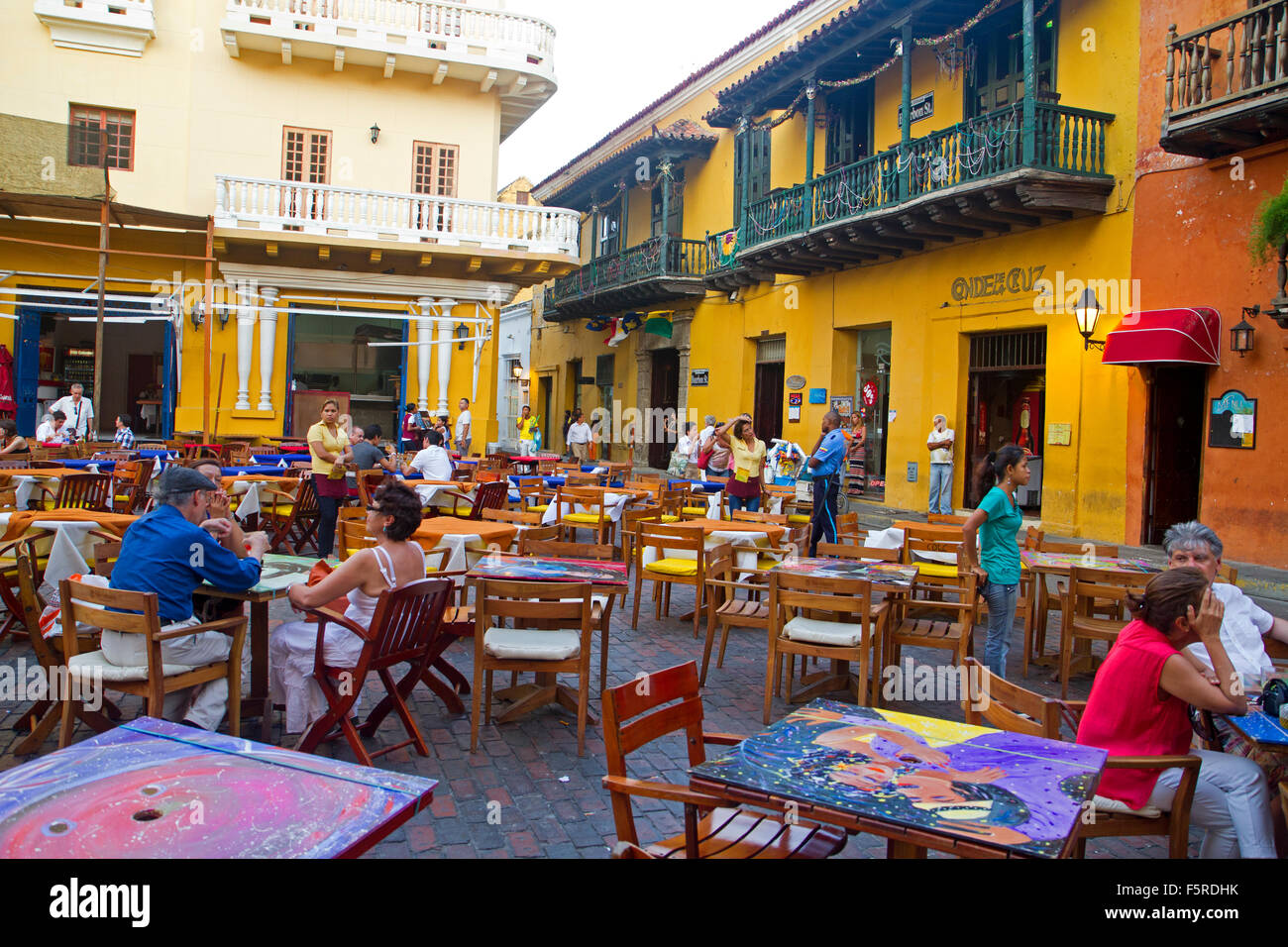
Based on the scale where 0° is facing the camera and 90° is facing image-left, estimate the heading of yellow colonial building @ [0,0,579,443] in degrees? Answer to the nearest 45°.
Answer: approximately 0°

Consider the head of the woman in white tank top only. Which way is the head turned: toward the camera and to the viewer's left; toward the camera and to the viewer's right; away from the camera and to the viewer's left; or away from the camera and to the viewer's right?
away from the camera and to the viewer's left

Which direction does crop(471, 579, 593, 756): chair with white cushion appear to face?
away from the camera

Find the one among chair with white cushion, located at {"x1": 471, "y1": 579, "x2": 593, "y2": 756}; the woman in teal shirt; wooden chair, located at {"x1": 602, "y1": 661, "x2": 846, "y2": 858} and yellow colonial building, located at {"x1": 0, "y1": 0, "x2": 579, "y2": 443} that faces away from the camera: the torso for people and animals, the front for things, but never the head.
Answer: the chair with white cushion

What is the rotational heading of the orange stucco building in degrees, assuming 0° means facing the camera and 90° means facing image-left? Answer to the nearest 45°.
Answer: approximately 45°

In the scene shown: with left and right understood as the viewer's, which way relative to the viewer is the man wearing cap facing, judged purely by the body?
facing away from the viewer and to the right of the viewer

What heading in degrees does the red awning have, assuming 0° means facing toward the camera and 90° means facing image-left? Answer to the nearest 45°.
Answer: approximately 45°

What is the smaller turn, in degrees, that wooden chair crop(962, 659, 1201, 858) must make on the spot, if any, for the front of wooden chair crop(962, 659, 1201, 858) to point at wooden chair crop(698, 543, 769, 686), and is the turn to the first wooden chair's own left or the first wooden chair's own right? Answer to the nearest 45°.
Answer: approximately 90° to the first wooden chair's own left

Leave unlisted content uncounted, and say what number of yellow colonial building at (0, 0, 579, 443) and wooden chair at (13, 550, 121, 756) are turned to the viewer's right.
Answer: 1

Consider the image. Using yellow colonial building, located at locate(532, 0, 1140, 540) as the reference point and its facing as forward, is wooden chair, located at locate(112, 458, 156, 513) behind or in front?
in front

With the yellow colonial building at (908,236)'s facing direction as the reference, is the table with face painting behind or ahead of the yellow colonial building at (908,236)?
ahead

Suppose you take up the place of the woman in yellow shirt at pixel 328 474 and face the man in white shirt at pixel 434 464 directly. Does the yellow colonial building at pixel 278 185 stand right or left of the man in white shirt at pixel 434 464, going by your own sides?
left

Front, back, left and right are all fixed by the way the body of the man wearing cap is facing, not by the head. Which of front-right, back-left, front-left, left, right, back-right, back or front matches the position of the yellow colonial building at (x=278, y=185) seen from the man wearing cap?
front-left
